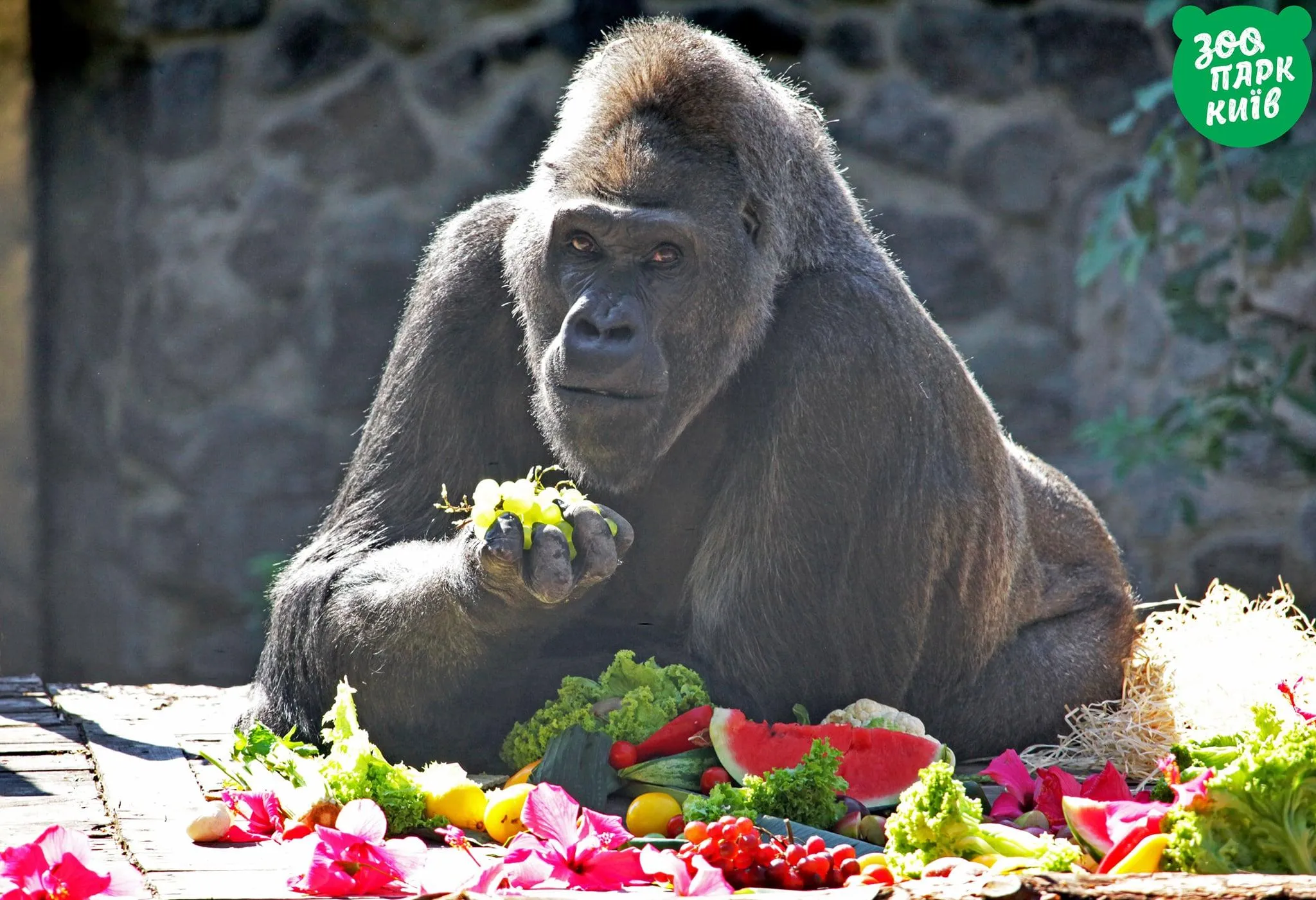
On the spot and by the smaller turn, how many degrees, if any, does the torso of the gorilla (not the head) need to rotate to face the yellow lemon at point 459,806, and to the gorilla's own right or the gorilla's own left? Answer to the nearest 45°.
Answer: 0° — it already faces it

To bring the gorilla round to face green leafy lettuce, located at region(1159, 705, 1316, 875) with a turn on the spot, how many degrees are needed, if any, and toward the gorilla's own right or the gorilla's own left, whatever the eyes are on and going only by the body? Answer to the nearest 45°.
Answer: approximately 90° to the gorilla's own left

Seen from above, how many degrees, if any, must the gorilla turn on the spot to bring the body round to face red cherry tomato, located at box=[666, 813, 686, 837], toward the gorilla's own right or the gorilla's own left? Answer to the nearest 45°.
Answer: approximately 45° to the gorilla's own left

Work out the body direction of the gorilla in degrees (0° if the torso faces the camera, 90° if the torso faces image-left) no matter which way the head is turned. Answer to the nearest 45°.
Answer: approximately 45°

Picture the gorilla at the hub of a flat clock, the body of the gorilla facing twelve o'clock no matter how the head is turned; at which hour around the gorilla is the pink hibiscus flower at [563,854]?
The pink hibiscus flower is roughly at 11 o'clock from the gorilla.

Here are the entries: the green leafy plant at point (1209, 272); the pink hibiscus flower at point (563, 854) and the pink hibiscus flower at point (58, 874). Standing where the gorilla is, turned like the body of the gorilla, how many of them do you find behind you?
1

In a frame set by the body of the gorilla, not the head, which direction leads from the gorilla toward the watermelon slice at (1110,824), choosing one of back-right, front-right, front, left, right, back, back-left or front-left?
left

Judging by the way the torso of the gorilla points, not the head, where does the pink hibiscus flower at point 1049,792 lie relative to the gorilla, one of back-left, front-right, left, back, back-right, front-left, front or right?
left

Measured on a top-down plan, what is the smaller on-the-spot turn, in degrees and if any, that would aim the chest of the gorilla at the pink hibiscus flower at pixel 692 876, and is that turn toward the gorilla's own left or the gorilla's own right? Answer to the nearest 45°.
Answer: approximately 45° to the gorilla's own left

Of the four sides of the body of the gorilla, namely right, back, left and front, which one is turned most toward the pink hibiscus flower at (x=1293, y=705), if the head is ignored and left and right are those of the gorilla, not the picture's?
left

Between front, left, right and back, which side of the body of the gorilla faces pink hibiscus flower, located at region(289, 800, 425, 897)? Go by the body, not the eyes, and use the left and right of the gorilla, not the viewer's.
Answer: front
